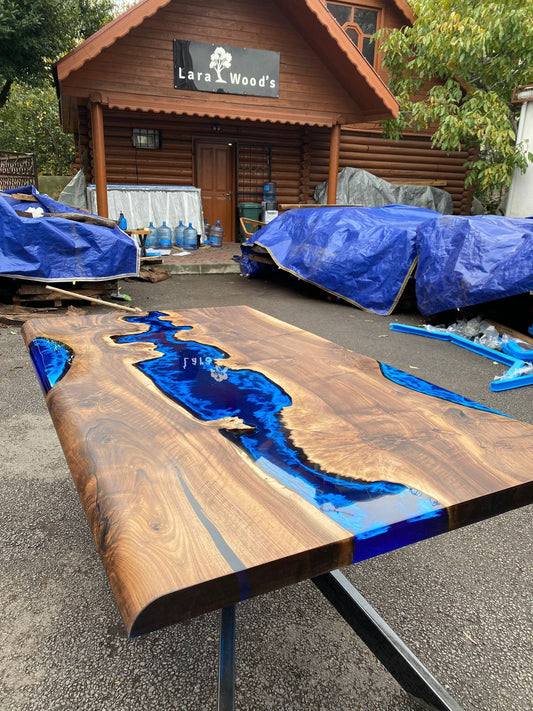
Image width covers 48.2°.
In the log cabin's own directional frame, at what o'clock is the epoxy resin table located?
The epoxy resin table is roughly at 12 o'clock from the log cabin.

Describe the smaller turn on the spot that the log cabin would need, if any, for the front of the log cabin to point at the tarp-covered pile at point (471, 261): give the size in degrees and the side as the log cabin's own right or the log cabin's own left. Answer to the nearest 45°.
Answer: approximately 45° to the log cabin's own left

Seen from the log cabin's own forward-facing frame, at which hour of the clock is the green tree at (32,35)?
The green tree is roughly at 4 o'clock from the log cabin.

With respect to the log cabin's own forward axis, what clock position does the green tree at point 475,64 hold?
The green tree is roughly at 9 o'clock from the log cabin.

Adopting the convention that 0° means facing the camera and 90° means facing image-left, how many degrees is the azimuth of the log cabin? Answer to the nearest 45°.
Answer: approximately 0°

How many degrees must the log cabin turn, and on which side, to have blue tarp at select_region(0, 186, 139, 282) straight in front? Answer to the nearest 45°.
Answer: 0° — it already faces it

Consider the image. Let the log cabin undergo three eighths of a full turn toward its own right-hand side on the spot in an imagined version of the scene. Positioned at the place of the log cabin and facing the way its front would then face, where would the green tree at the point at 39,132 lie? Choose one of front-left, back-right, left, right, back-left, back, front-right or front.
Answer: front
